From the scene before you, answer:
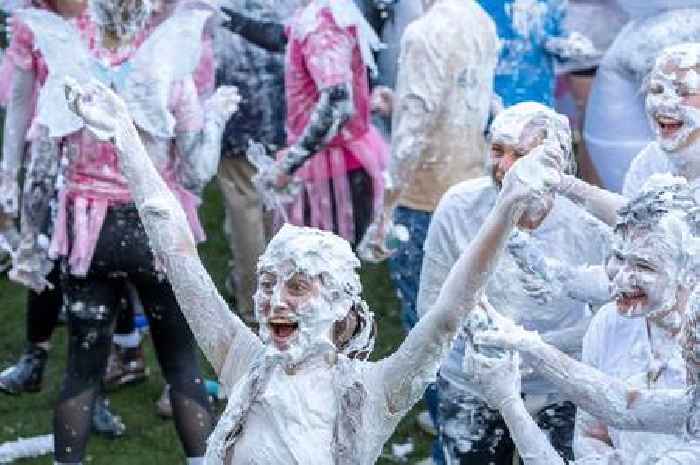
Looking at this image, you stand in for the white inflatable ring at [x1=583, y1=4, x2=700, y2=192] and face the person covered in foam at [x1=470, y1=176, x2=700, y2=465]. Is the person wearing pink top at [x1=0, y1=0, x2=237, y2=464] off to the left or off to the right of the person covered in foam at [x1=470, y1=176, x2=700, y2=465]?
right

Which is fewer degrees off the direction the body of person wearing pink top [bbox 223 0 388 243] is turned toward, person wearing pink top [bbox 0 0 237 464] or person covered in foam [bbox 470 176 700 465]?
the person wearing pink top

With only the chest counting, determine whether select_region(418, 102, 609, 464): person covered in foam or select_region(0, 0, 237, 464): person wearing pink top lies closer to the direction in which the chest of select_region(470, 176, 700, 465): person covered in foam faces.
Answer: the person wearing pink top

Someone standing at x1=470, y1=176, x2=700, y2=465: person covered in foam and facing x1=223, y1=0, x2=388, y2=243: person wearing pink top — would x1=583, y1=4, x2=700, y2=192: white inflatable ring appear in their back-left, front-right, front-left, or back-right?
front-right

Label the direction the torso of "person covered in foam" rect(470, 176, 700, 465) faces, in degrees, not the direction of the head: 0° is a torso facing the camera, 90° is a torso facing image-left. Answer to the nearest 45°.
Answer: approximately 45°

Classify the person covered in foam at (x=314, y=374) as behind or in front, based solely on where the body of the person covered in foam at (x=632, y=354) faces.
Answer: in front

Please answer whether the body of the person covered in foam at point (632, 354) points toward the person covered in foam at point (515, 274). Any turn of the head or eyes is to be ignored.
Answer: no

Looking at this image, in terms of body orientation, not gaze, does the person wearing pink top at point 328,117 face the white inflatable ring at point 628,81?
no

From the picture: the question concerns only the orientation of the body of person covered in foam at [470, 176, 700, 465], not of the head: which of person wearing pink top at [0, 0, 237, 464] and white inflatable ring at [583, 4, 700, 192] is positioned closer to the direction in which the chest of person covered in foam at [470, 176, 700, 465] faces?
the person wearing pink top

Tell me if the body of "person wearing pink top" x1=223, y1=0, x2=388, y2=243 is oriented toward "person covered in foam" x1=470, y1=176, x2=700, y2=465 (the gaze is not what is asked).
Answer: no

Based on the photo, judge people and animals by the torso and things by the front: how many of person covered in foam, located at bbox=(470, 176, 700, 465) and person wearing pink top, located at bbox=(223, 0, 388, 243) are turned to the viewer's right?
0

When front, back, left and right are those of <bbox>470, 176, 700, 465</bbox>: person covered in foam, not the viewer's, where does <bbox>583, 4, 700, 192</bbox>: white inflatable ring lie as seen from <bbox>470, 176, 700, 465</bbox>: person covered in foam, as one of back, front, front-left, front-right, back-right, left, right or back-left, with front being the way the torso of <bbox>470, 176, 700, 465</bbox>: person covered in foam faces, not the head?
back-right
